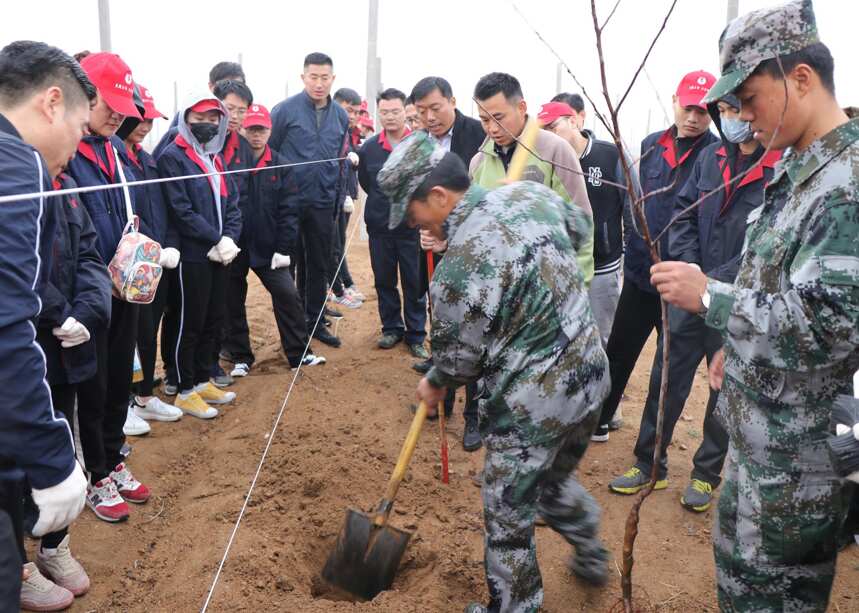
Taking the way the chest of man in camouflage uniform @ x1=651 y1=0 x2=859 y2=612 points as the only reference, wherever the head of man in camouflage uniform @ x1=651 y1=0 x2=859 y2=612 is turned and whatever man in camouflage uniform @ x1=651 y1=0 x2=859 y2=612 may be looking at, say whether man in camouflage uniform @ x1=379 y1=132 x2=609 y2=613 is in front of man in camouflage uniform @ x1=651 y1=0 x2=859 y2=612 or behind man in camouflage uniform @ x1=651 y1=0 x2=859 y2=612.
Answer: in front

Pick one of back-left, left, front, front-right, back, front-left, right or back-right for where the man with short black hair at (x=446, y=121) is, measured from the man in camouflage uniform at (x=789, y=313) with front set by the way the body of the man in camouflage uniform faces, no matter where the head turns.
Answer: front-right

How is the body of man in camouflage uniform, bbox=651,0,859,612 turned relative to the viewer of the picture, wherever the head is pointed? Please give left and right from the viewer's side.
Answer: facing to the left of the viewer

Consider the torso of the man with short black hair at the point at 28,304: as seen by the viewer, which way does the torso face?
to the viewer's right

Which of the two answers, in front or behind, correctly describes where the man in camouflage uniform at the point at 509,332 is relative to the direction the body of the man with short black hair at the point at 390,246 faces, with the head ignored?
in front
